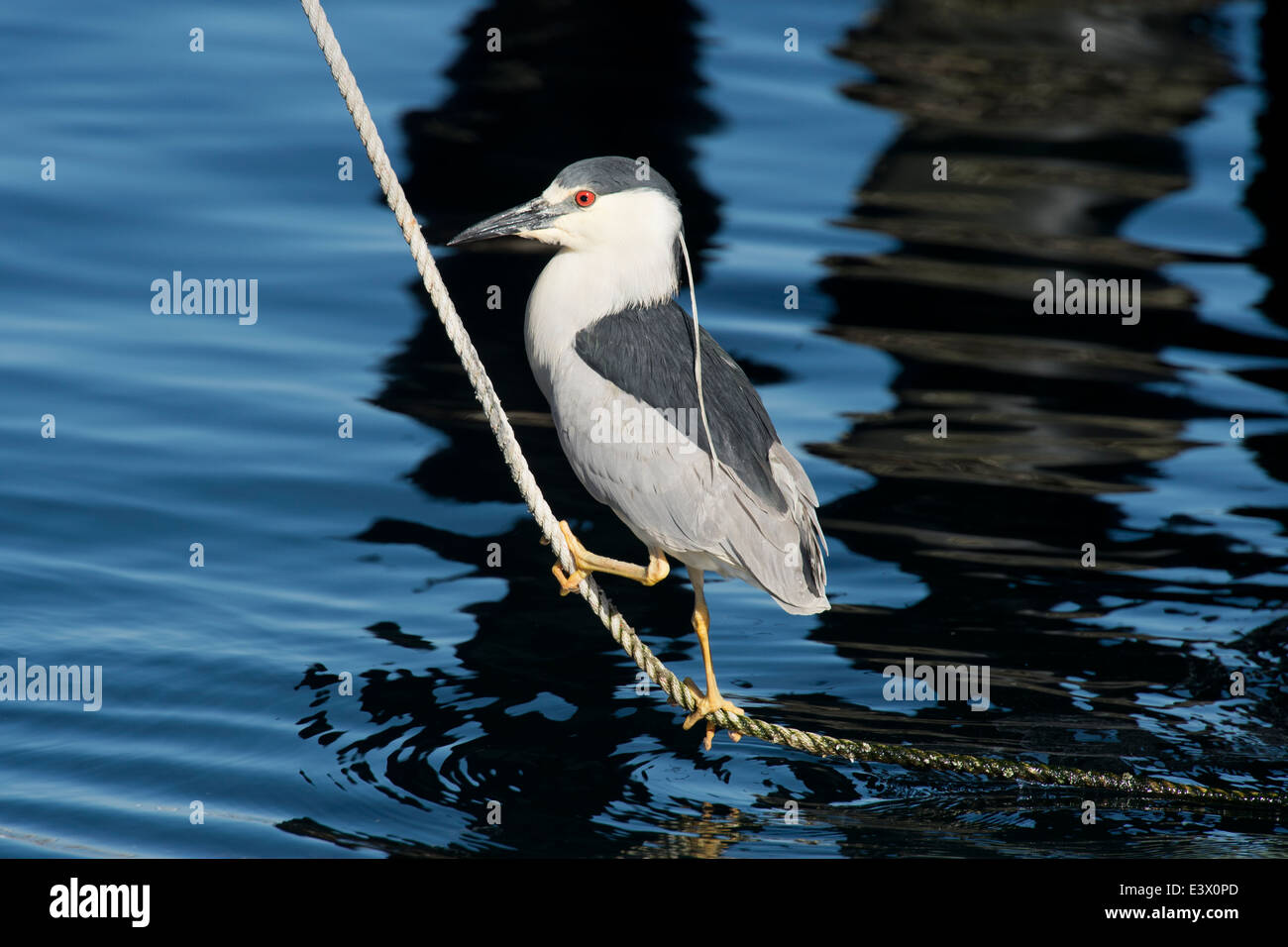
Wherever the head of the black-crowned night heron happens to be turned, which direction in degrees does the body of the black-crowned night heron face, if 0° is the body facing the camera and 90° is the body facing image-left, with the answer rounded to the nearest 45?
approximately 90°
